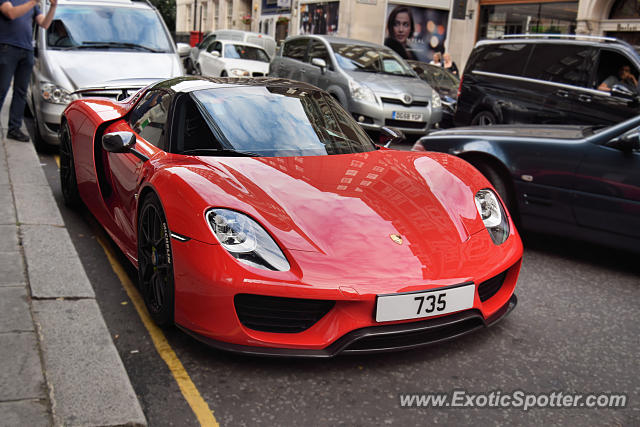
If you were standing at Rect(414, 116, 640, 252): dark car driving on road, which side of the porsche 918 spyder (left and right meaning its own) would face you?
left

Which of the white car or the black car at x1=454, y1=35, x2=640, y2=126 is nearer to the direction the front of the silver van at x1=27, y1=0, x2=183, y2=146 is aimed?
the black car

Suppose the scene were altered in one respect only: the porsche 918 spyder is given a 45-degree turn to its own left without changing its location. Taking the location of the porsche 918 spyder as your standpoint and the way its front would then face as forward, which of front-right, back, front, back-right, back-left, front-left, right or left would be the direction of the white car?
left

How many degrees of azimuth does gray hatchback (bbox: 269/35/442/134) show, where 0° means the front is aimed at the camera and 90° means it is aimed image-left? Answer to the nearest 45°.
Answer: approximately 315°

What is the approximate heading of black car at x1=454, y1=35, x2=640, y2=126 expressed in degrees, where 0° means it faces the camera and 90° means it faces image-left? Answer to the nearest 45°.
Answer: approximately 315°

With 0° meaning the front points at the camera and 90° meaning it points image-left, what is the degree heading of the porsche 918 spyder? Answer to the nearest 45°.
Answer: approximately 315°

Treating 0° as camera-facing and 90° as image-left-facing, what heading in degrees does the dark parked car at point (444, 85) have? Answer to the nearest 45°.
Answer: approximately 315°

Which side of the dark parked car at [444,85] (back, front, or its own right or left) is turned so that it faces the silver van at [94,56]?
right

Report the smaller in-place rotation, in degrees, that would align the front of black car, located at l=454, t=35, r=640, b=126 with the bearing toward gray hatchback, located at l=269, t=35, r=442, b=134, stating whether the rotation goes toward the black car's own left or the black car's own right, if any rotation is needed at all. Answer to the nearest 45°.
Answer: approximately 180°

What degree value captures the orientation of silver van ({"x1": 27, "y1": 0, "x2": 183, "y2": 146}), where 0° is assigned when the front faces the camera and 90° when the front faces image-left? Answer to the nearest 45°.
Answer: approximately 315°
